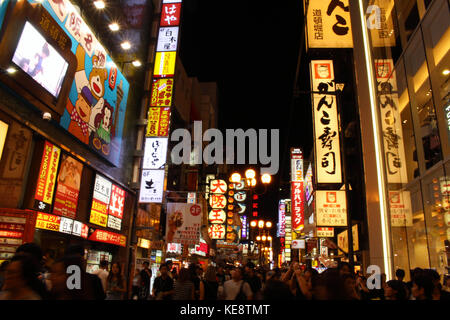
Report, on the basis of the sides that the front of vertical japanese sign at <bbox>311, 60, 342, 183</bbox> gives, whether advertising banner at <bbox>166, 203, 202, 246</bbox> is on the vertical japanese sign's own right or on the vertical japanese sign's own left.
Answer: on the vertical japanese sign's own right

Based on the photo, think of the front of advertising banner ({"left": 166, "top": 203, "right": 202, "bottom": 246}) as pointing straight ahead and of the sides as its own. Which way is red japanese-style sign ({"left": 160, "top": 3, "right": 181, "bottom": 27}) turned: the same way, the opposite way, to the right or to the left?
the same way

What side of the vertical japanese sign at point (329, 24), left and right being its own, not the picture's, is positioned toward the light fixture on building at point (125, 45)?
right

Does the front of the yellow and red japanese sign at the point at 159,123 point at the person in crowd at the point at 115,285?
yes

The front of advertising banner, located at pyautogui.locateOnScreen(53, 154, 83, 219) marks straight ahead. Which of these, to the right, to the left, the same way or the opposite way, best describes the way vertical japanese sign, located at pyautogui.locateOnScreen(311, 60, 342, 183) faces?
to the right

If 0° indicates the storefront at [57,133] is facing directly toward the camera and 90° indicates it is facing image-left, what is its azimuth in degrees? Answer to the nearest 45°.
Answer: approximately 315°

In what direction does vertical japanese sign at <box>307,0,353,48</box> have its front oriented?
toward the camera

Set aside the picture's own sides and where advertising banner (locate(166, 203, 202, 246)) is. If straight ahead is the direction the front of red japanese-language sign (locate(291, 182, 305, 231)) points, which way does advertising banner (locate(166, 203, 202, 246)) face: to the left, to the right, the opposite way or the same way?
the same way

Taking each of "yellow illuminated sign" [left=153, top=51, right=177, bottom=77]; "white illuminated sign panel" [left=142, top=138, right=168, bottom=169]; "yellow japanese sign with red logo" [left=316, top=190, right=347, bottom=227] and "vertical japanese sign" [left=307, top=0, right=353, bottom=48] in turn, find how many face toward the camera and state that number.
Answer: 4

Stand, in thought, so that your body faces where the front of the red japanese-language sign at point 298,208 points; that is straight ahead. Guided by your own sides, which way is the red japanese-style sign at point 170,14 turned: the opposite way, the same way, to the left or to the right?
the same way

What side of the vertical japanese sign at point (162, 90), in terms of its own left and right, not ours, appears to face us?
front

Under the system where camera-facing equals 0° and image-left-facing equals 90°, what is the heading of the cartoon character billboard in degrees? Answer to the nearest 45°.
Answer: approximately 315°

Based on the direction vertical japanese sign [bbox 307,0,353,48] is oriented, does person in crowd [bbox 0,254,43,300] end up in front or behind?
in front

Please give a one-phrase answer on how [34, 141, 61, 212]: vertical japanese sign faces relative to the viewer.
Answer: facing the viewer and to the right of the viewer

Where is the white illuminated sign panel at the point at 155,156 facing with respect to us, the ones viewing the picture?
facing the viewer
